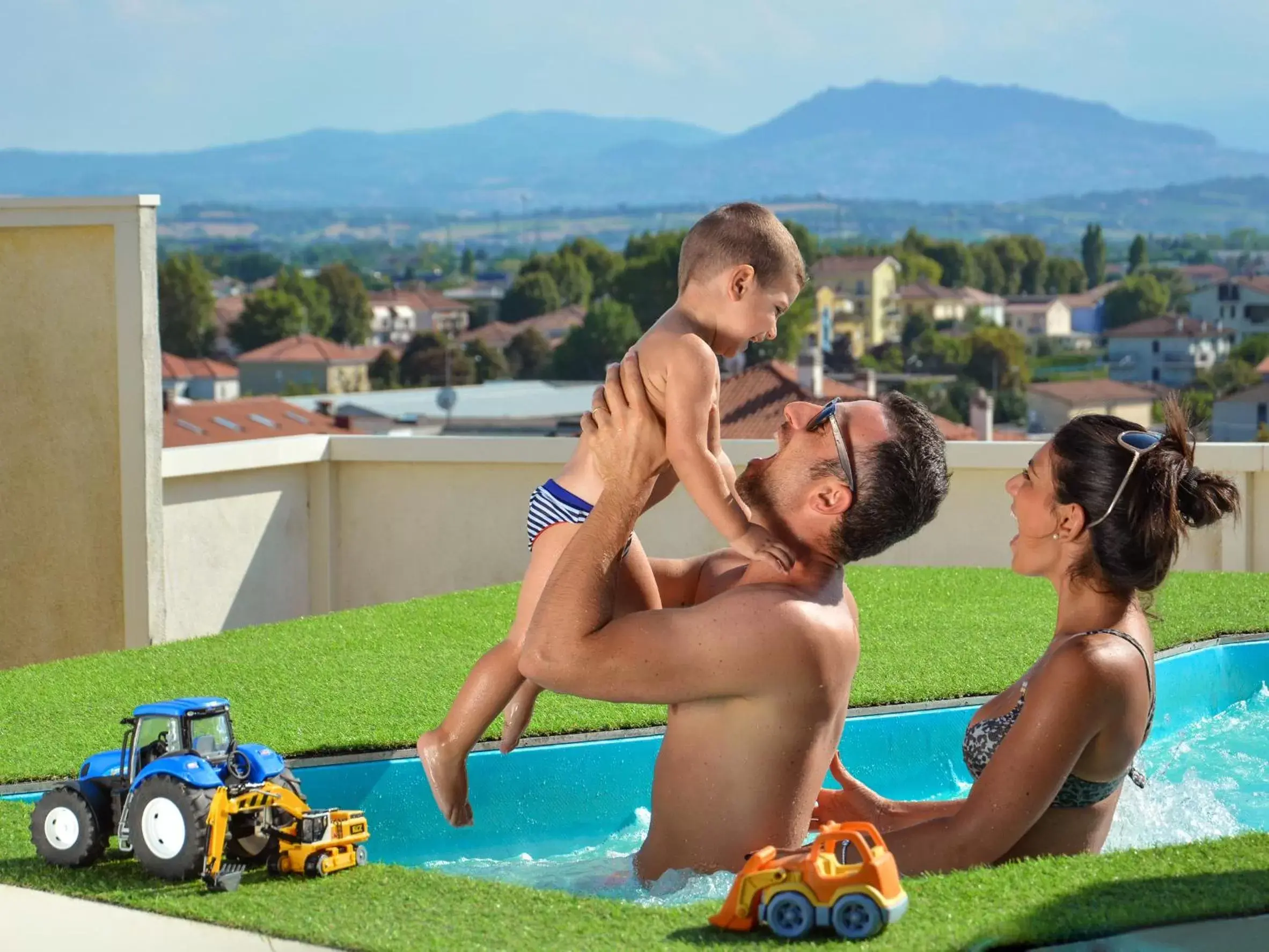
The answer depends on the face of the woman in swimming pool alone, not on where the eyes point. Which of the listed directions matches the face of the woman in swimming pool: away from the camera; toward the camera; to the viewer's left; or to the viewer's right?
to the viewer's left

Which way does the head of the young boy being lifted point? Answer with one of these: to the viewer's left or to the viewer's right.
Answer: to the viewer's right

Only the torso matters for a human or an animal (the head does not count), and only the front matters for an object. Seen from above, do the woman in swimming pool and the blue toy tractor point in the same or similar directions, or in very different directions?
same or similar directions

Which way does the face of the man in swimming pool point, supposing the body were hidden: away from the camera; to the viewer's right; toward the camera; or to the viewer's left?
to the viewer's left

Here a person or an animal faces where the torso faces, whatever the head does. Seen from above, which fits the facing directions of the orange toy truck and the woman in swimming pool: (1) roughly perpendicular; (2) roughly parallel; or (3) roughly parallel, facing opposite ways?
roughly parallel

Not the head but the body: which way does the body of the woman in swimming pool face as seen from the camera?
to the viewer's left

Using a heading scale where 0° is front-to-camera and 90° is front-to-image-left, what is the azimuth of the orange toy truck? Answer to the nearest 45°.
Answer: approximately 90°

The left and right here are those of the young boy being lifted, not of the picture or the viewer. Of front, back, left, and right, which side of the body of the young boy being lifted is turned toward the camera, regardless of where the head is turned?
right

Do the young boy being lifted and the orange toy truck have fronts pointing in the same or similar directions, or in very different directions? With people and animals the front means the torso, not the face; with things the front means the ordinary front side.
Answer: very different directions

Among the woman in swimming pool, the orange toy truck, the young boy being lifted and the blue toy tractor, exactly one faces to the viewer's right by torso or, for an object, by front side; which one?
the young boy being lifted
